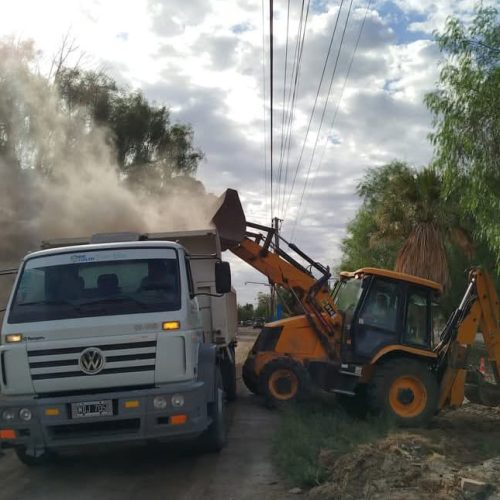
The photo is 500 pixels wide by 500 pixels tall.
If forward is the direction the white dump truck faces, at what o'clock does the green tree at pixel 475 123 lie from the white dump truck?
The green tree is roughly at 8 o'clock from the white dump truck.

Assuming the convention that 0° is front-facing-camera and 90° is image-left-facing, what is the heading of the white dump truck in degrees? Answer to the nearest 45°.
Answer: approximately 0°

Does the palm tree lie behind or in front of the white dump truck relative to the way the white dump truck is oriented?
behind

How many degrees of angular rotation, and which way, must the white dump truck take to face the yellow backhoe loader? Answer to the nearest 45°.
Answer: approximately 135° to its left

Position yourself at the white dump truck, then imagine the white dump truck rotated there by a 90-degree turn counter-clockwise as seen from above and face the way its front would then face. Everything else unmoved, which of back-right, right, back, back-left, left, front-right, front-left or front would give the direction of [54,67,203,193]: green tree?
left
